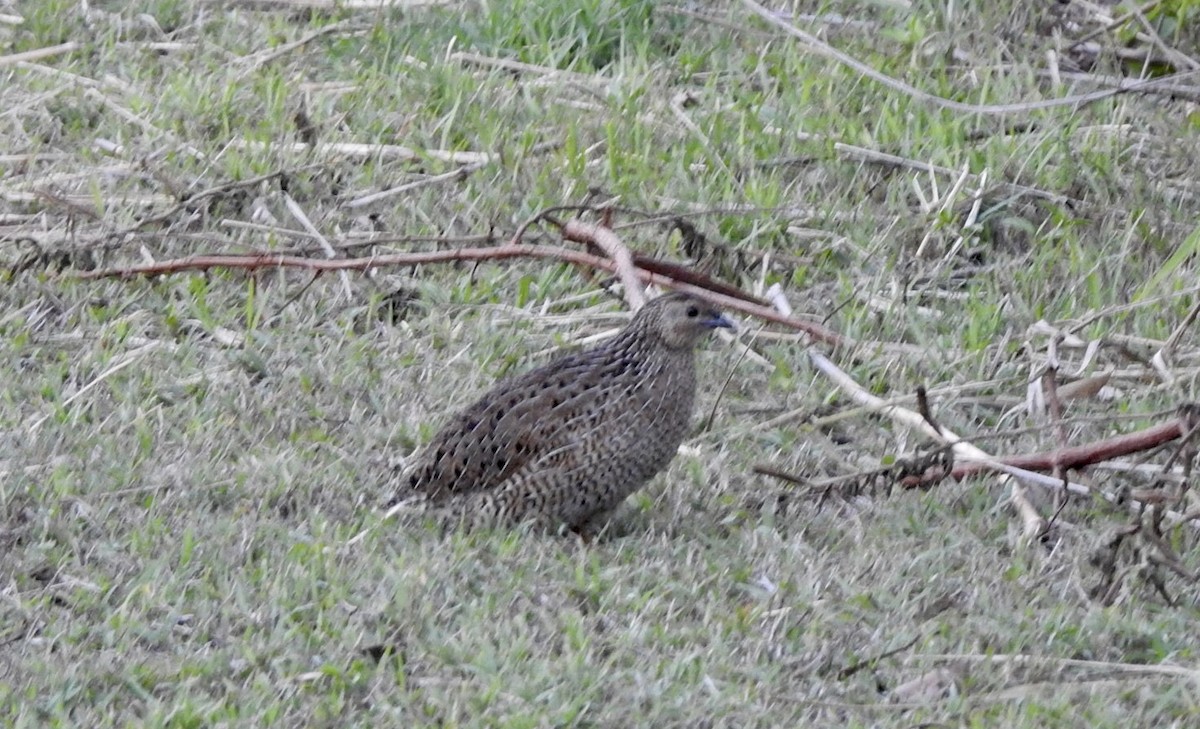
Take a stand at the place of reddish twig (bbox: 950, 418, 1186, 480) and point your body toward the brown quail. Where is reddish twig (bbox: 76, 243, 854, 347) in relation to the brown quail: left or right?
right

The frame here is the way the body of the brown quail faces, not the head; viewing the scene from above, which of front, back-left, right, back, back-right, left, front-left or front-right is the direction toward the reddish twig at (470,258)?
left

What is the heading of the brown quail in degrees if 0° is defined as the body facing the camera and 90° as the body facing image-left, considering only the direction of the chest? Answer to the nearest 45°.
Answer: approximately 270°

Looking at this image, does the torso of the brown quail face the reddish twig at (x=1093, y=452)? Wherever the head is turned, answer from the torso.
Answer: yes
